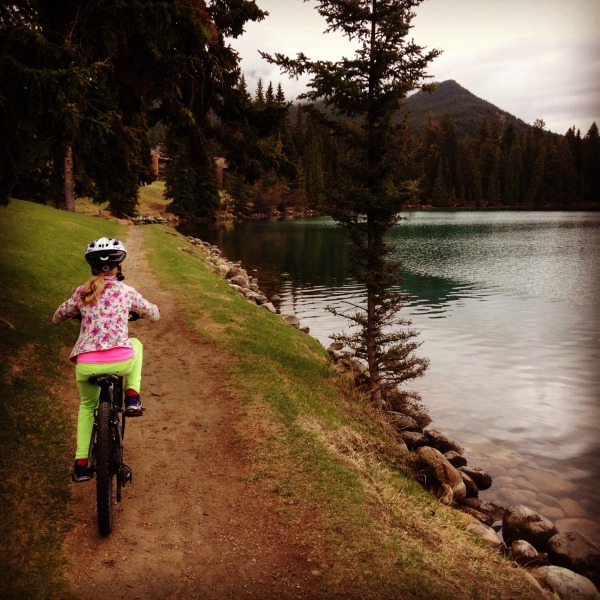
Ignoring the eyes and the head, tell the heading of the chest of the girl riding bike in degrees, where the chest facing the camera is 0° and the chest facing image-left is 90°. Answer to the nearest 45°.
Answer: approximately 180°

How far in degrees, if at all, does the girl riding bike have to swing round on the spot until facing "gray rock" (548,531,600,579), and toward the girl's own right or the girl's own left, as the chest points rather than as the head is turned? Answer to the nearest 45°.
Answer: approximately 90° to the girl's own right

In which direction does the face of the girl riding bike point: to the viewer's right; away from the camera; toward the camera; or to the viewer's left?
away from the camera

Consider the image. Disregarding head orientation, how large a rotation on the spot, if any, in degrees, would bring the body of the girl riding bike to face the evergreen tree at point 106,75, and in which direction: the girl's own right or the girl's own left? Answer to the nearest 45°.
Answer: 0° — they already face it

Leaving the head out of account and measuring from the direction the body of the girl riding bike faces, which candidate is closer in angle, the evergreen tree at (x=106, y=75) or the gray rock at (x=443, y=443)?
the evergreen tree

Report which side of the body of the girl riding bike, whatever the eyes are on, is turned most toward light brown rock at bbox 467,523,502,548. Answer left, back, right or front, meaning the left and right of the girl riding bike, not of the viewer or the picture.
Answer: right
